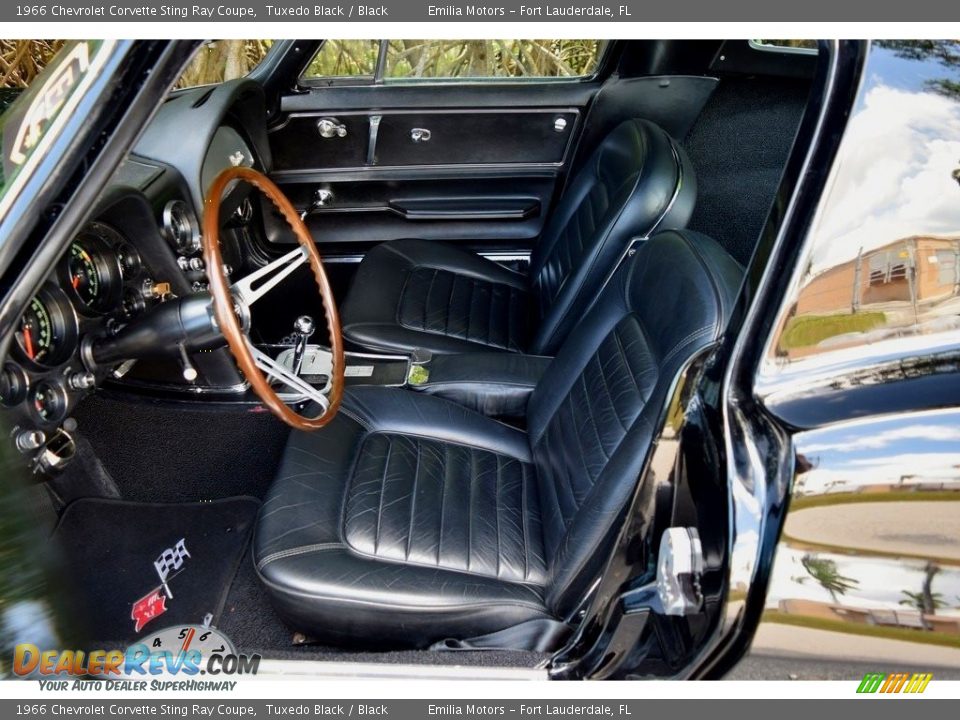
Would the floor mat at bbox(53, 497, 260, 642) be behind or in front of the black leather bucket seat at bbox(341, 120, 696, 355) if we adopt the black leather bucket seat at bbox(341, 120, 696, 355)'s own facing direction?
in front

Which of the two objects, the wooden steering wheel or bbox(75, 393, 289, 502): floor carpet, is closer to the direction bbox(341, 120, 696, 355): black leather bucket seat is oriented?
the floor carpet

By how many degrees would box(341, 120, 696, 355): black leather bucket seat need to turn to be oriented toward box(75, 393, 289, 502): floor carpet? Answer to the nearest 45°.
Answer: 0° — it already faces it

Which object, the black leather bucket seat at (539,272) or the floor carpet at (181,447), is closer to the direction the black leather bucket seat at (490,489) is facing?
the floor carpet

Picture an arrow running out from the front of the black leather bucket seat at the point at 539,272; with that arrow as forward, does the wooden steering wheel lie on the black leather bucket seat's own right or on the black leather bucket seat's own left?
on the black leather bucket seat's own left

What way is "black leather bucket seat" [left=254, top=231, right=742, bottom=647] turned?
to the viewer's left

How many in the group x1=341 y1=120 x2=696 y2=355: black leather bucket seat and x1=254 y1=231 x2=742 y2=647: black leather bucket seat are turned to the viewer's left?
2

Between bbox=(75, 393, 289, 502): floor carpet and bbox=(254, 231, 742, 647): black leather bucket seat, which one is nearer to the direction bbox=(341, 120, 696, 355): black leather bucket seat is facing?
the floor carpet

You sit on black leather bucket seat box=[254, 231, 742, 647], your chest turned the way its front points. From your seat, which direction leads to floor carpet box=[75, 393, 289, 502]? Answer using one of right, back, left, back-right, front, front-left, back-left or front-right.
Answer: front-right

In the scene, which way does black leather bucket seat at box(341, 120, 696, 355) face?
to the viewer's left

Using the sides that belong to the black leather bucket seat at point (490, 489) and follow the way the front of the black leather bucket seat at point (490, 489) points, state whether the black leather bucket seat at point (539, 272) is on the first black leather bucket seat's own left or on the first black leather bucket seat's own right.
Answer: on the first black leather bucket seat's own right

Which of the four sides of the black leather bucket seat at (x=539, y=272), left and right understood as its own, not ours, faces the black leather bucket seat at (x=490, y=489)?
left
